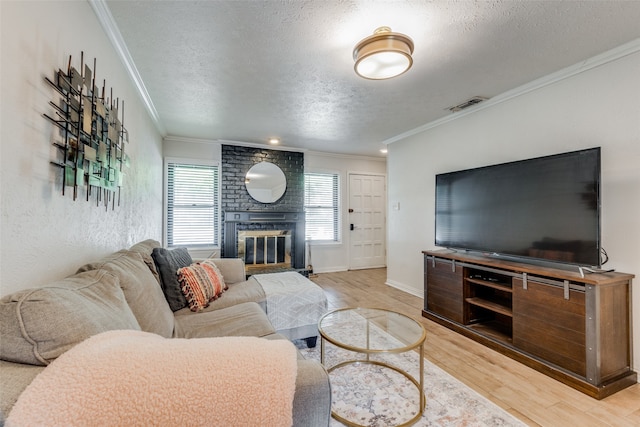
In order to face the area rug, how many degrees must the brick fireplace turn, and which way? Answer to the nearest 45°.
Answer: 0° — it already faces it

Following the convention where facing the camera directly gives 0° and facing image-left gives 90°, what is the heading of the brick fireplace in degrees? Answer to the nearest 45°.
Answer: approximately 0°

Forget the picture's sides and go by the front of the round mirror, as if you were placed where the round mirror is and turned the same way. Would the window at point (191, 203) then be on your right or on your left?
on your right

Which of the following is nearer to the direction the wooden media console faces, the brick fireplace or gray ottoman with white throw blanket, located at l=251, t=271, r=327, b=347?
the gray ottoman with white throw blanket

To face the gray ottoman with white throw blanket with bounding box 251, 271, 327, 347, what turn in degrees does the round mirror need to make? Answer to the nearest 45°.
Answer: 0° — it already faces it

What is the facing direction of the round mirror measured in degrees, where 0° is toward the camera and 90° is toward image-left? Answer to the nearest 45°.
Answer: approximately 0°

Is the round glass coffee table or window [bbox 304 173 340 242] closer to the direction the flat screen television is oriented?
the round glass coffee table

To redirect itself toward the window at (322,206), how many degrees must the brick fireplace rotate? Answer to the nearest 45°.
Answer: approximately 90° to its left
